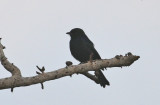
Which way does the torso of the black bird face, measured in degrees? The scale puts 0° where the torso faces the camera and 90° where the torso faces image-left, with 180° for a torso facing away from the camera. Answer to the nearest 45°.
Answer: approximately 90°
